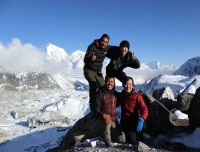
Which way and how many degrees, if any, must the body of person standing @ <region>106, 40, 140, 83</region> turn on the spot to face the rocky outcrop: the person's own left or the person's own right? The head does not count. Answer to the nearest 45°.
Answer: approximately 90° to the person's own left

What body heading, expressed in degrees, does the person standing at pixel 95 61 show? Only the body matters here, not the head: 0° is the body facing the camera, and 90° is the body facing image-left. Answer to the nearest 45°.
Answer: approximately 315°

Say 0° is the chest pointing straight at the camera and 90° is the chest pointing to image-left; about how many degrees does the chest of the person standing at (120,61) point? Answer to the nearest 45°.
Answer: approximately 0°

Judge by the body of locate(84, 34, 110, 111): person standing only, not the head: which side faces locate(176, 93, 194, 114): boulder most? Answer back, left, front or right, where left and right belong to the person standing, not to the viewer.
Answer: left

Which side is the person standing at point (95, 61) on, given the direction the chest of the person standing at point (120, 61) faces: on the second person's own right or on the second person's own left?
on the second person's own right
